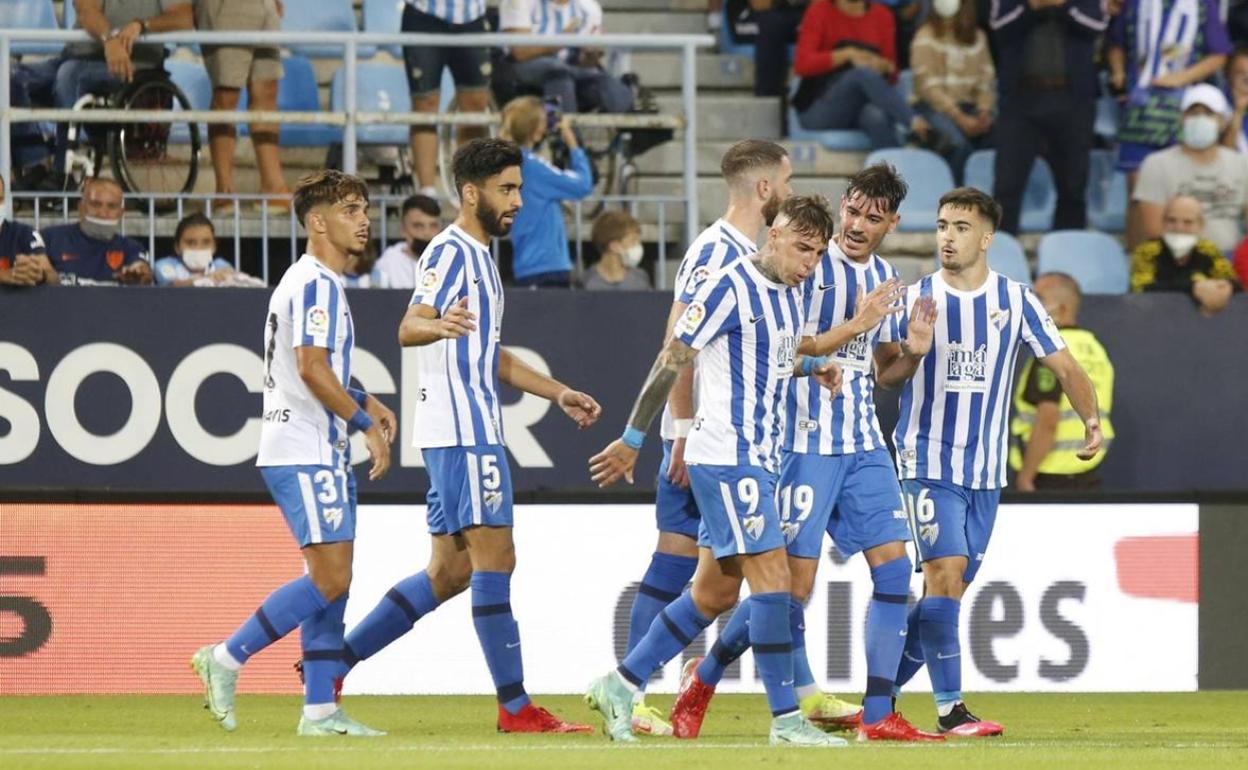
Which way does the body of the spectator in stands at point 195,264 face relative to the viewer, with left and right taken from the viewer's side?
facing the viewer

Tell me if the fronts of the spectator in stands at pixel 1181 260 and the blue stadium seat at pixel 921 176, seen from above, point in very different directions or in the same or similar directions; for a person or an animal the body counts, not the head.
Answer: same or similar directions

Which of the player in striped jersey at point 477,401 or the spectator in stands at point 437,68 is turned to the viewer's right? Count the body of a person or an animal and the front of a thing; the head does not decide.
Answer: the player in striped jersey

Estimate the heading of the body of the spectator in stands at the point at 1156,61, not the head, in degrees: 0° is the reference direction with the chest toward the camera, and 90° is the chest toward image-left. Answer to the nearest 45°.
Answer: approximately 45°

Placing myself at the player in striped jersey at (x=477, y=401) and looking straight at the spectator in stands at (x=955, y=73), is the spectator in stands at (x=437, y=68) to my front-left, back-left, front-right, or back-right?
front-left

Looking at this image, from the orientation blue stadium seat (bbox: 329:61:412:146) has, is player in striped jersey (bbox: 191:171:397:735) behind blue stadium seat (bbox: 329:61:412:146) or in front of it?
in front

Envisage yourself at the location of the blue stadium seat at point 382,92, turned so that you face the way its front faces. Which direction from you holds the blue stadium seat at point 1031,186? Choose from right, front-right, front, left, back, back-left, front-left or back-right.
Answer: left

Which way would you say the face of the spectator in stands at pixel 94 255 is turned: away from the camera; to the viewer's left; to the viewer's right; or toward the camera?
toward the camera

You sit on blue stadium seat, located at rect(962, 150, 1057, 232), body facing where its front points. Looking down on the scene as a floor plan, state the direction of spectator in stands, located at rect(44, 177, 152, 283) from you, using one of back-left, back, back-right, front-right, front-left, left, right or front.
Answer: front-right

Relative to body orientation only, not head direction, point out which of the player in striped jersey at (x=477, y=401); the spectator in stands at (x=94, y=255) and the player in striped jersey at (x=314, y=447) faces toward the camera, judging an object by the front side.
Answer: the spectator in stands

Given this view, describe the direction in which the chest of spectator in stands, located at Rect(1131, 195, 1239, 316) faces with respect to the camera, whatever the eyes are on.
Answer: toward the camera

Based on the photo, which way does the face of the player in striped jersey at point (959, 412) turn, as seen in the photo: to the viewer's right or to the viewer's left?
to the viewer's left

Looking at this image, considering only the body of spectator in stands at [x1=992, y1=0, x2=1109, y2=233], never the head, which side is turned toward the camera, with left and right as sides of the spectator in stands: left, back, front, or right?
front

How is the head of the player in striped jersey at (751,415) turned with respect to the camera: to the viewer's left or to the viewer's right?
to the viewer's right

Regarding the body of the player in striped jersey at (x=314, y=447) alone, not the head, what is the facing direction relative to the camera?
to the viewer's right

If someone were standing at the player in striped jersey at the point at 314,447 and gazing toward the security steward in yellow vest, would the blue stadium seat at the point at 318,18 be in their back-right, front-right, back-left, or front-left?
front-left

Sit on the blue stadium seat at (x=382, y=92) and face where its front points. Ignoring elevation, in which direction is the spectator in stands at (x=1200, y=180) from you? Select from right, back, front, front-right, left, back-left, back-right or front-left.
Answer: left

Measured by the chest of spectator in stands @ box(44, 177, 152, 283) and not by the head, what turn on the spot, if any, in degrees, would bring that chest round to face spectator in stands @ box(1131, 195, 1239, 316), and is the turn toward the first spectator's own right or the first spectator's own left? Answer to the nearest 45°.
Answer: approximately 90° to the first spectator's own left

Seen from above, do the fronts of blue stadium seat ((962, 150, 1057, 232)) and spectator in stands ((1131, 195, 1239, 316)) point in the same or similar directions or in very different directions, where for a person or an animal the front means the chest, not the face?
same or similar directions
